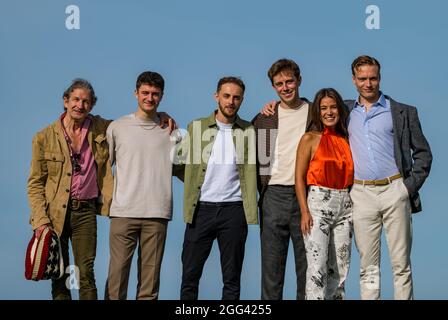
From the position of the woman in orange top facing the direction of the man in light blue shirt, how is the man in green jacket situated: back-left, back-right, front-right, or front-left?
back-left

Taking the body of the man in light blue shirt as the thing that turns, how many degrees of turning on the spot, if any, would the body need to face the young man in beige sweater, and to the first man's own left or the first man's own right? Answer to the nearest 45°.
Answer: approximately 90° to the first man's own right

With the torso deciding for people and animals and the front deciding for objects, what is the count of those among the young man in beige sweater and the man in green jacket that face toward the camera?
2

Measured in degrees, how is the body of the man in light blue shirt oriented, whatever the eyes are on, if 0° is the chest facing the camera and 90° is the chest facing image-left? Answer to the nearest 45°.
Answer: approximately 0°

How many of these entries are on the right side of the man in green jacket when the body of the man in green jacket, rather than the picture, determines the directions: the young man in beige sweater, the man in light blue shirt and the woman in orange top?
1

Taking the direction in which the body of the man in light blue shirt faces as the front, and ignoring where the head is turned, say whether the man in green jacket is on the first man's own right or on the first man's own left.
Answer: on the first man's own right

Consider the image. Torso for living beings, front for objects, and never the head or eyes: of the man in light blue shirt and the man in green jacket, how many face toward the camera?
2

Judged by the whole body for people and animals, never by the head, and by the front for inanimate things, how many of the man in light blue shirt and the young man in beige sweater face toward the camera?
2

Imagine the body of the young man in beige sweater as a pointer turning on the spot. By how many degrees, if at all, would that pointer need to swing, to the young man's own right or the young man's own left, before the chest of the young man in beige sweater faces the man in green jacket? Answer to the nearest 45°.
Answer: approximately 90° to the young man's own left

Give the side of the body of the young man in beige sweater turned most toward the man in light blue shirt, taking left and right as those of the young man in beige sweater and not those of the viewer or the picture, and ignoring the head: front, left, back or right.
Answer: left

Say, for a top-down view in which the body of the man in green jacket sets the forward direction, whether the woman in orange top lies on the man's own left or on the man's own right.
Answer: on the man's own left

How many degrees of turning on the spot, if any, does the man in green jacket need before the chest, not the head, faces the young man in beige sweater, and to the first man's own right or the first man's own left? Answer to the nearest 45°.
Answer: approximately 90° to the first man's own right
